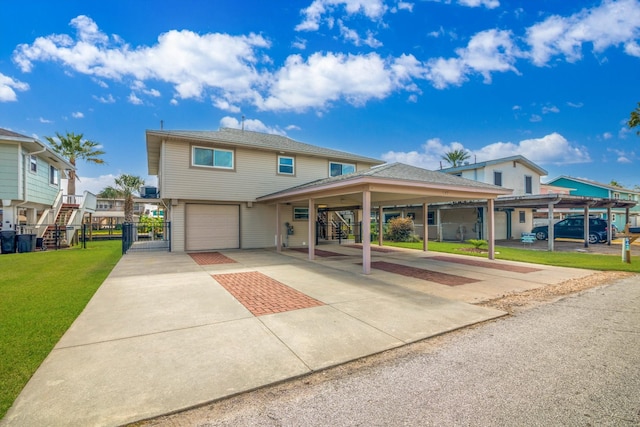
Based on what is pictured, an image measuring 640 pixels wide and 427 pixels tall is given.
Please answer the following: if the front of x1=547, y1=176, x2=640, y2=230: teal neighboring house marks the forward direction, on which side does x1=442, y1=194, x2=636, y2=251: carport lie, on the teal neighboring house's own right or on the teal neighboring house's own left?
on the teal neighboring house's own right

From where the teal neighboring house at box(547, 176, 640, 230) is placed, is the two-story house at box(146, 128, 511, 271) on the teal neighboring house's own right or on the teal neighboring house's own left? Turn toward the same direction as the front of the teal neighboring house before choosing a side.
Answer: on the teal neighboring house's own right

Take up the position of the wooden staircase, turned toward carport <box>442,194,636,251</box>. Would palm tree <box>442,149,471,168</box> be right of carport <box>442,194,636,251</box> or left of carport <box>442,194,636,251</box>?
left

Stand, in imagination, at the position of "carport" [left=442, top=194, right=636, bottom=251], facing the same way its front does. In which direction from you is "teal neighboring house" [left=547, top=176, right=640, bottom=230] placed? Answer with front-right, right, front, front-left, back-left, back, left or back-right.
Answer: back-left

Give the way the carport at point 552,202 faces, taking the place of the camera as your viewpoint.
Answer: facing the viewer and to the right of the viewer

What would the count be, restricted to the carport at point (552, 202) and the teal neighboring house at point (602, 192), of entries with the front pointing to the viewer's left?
0

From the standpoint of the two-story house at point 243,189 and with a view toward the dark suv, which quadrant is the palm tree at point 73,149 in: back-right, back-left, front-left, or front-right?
back-left

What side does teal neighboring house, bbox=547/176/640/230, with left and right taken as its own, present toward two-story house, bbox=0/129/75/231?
right

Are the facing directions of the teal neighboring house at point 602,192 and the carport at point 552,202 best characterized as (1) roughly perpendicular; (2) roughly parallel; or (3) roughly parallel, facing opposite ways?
roughly parallel
